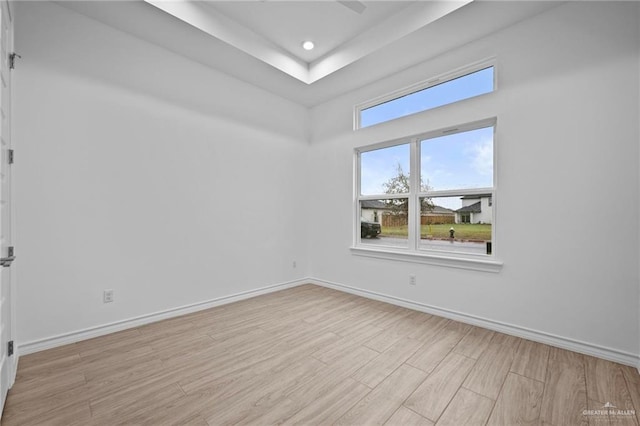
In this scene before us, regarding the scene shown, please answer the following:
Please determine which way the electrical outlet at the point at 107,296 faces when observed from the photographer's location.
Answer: facing the viewer and to the right of the viewer

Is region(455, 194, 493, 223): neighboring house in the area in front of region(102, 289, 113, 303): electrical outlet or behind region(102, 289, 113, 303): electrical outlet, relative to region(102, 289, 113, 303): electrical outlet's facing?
in front

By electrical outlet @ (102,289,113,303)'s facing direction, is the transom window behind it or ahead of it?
ahead
